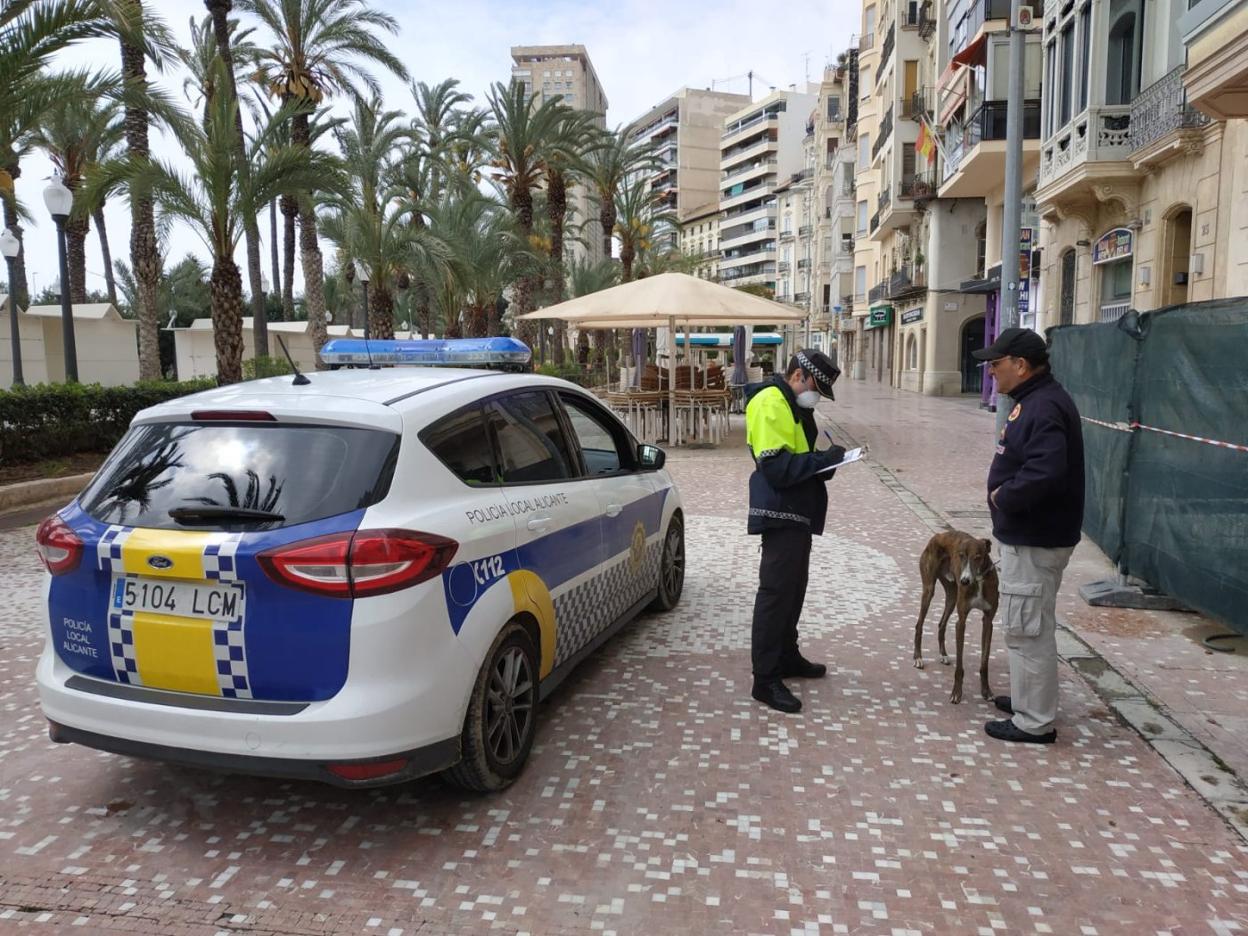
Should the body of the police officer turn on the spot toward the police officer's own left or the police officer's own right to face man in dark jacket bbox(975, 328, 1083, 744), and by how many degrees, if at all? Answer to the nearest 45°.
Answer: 0° — they already face them

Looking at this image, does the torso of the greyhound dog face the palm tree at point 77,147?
no

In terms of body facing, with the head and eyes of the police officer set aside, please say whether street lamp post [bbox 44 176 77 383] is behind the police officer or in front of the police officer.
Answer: behind

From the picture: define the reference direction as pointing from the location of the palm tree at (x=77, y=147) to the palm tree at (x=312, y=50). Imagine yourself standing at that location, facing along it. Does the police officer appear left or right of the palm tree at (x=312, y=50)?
right

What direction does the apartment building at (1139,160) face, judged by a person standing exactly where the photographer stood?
facing the viewer and to the left of the viewer

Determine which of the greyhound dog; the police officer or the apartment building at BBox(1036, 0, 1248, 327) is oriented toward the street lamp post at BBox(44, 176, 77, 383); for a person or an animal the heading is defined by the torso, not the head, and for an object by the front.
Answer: the apartment building

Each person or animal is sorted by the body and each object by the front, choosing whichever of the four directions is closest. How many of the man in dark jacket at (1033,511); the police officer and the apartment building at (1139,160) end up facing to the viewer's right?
1

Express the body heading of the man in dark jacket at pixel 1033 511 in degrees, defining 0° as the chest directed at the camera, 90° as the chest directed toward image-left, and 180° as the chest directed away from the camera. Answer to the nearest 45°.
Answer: approximately 90°

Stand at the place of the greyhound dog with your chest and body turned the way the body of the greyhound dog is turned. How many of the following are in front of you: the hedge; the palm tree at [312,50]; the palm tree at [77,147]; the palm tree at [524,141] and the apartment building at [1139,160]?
0

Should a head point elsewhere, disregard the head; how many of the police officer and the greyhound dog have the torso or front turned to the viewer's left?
0

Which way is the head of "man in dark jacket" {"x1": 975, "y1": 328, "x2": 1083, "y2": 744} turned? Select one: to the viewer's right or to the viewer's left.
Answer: to the viewer's left

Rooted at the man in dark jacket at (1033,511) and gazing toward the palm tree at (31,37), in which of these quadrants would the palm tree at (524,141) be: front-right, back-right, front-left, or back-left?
front-right

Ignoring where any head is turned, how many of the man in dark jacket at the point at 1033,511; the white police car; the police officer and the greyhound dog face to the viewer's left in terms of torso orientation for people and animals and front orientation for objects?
1

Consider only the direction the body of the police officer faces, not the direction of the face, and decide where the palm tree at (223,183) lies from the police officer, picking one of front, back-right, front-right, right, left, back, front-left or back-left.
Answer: back-left

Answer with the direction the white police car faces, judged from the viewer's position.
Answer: facing away from the viewer and to the right of the viewer

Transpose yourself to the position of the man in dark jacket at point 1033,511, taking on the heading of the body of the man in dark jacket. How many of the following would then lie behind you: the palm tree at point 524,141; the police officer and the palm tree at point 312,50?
0

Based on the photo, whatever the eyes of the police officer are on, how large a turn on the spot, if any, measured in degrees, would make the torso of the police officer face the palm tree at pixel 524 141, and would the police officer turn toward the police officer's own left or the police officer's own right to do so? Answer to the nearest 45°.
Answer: approximately 90° to the police officer's own left

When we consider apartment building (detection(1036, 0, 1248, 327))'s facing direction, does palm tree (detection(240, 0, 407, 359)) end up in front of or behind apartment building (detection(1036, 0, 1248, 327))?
in front

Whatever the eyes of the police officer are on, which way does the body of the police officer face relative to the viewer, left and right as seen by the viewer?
facing to the right of the viewer

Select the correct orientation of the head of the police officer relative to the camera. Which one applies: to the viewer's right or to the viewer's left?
to the viewer's right

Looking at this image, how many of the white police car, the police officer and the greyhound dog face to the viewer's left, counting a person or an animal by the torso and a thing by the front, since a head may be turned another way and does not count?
0
